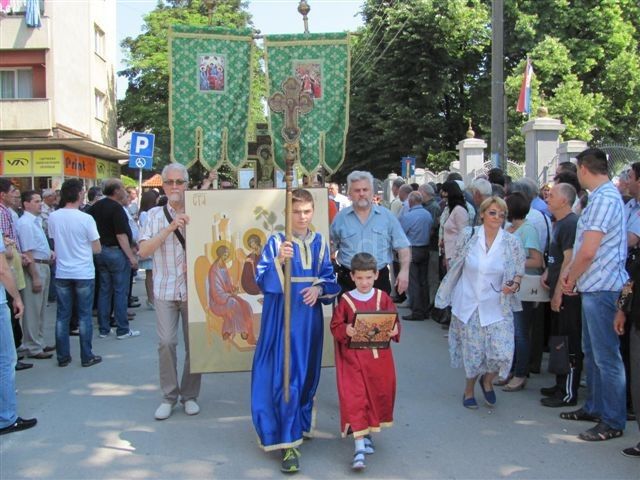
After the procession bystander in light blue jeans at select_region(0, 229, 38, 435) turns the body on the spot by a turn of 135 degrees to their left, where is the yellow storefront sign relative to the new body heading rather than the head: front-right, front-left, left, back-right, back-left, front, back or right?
front-right

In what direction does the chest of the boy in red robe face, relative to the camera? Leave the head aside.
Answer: toward the camera

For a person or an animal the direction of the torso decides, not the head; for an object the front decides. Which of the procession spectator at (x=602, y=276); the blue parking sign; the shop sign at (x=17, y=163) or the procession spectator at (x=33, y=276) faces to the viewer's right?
the procession spectator at (x=33, y=276)

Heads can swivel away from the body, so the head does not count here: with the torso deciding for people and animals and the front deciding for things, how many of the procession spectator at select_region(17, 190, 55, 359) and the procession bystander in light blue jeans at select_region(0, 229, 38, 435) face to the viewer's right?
2

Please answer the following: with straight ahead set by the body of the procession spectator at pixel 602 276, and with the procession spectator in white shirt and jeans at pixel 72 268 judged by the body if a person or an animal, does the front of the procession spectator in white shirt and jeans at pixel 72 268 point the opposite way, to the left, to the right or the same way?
to the right

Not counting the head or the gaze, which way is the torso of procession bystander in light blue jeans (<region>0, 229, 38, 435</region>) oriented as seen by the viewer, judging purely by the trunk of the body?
to the viewer's right

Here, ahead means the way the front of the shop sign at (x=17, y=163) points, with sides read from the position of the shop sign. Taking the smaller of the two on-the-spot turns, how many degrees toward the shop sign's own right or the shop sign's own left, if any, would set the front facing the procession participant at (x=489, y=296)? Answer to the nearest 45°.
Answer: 0° — it already faces them

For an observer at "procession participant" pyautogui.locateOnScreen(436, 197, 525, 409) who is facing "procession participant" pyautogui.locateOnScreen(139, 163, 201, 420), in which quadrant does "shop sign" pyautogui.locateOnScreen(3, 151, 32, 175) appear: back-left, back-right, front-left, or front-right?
front-right

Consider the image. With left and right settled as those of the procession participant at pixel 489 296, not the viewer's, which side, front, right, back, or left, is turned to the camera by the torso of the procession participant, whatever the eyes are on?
front

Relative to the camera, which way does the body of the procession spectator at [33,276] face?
to the viewer's right

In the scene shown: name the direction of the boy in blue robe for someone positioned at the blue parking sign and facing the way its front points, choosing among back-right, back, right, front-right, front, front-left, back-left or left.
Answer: front

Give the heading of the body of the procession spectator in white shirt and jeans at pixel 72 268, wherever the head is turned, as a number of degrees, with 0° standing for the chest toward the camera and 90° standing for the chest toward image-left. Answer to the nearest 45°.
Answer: approximately 225°
